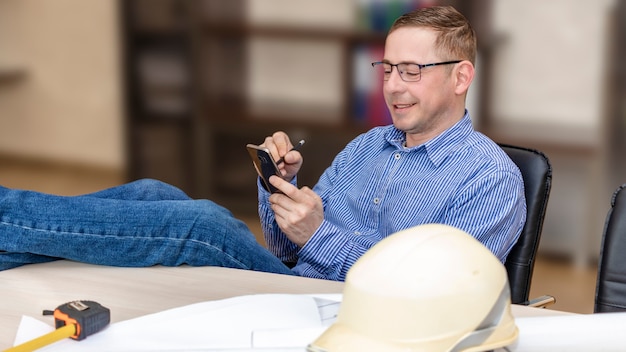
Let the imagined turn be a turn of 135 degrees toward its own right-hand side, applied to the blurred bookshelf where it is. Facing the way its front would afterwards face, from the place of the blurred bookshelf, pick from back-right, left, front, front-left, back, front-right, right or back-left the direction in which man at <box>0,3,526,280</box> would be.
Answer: back-left

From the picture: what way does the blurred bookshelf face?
toward the camera

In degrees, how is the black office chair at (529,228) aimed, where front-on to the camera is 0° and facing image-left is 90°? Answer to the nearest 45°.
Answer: approximately 90°

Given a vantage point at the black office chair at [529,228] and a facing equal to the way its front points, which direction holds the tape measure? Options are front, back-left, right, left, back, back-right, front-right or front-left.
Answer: front-left

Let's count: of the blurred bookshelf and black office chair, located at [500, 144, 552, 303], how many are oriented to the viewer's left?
1

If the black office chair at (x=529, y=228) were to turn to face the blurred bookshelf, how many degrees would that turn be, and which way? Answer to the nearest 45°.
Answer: approximately 45° to its right

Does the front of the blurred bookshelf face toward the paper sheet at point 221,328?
yes

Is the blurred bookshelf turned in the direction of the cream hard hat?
yes

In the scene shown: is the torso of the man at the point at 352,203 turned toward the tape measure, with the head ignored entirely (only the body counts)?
yes

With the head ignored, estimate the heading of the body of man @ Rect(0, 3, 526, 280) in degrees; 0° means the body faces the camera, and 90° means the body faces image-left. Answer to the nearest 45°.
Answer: approximately 45°

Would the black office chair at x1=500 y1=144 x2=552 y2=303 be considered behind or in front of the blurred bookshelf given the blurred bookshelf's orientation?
in front

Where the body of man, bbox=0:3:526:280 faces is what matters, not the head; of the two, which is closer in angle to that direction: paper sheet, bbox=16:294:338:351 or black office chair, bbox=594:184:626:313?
the paper sheet

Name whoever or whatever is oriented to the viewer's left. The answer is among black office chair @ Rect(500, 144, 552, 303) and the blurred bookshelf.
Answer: the black office chair

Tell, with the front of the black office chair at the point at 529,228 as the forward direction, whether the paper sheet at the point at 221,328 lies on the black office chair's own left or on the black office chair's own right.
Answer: on the black office chair's own left

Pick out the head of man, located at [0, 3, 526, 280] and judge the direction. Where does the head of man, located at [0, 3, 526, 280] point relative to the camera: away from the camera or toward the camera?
toward the camera
